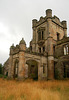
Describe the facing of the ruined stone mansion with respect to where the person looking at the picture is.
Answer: facing the viewer and to the left of the viewer
